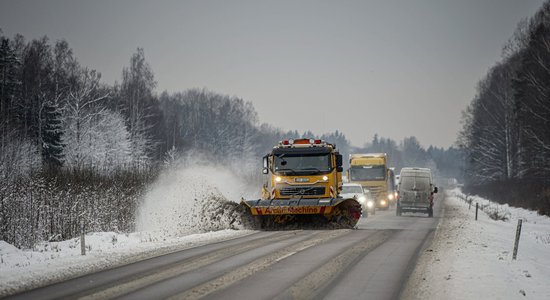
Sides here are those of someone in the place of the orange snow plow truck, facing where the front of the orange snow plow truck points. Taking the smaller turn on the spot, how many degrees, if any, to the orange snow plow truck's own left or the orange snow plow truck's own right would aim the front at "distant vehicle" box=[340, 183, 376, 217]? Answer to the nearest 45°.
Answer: approximately 180°

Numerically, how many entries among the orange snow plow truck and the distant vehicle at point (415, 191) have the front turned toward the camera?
1

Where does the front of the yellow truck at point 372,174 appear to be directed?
toward the camera

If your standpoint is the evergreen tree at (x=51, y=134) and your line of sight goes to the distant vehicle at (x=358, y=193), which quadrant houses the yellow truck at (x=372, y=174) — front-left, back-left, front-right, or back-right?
front-left

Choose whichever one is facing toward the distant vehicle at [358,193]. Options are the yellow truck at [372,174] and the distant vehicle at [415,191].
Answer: the yellow truck

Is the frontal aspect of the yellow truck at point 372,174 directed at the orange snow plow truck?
yes

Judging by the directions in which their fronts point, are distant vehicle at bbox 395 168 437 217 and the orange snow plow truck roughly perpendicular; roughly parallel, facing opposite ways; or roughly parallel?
roughly parallel, facing opposite ways

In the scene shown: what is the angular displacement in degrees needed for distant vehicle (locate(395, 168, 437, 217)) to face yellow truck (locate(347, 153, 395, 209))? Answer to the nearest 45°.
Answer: approximately 45° to its left

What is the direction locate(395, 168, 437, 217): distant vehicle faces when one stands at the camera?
facing away from the viewer

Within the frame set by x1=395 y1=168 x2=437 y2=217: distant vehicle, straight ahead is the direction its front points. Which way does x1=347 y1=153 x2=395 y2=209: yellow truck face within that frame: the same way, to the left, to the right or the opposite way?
the opposite way

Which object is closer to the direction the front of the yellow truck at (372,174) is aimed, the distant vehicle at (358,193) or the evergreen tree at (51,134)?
the distant vehicle

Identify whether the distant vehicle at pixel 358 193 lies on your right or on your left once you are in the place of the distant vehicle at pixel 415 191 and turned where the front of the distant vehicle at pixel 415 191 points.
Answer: on your left

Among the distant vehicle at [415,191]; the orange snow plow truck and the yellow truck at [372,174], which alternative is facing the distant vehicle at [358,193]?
the yellow truck

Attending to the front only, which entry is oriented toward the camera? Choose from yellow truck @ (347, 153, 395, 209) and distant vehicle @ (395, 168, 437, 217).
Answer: the yellow truck

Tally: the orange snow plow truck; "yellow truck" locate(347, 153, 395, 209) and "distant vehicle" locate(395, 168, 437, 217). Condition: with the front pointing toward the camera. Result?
2

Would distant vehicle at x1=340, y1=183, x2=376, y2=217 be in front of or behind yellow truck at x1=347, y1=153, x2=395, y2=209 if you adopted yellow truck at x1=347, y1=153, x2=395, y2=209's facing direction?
in front

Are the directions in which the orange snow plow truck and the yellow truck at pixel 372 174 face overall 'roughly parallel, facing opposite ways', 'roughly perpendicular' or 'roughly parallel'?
roughly parallel
